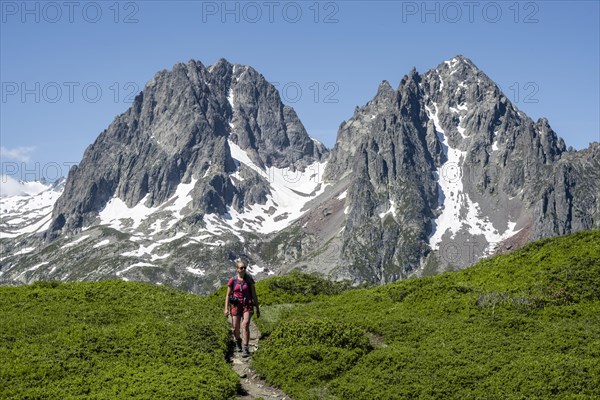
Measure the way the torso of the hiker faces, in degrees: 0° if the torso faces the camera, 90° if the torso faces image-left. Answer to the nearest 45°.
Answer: approximately 0°

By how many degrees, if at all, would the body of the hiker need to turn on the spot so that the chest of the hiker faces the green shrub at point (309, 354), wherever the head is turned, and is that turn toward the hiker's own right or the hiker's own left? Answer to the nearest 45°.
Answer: approximately 45° to the hiker's own left
